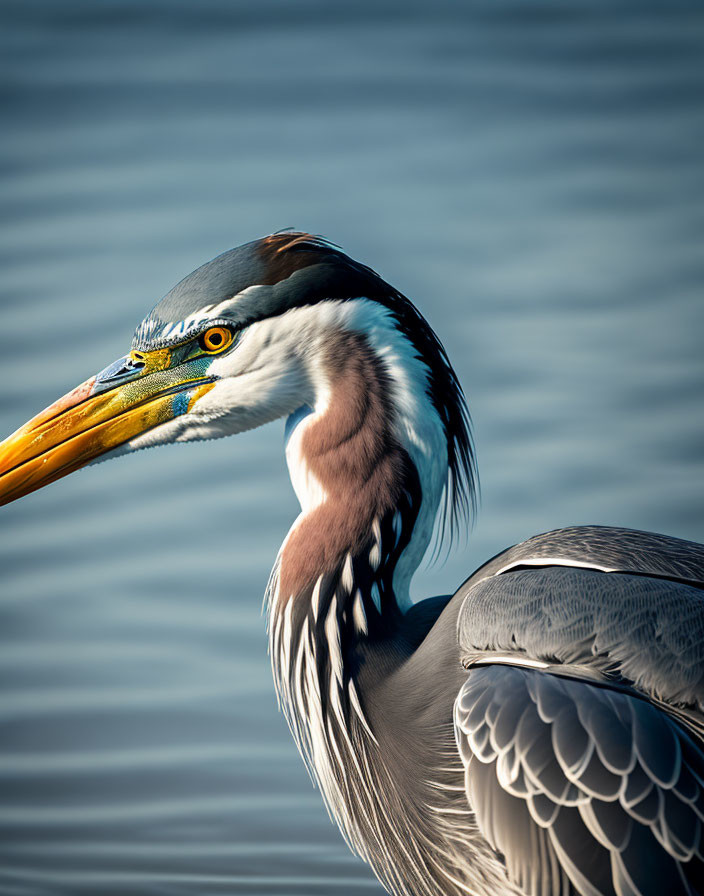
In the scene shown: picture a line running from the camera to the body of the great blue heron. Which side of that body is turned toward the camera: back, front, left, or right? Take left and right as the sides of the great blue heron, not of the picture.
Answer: left
